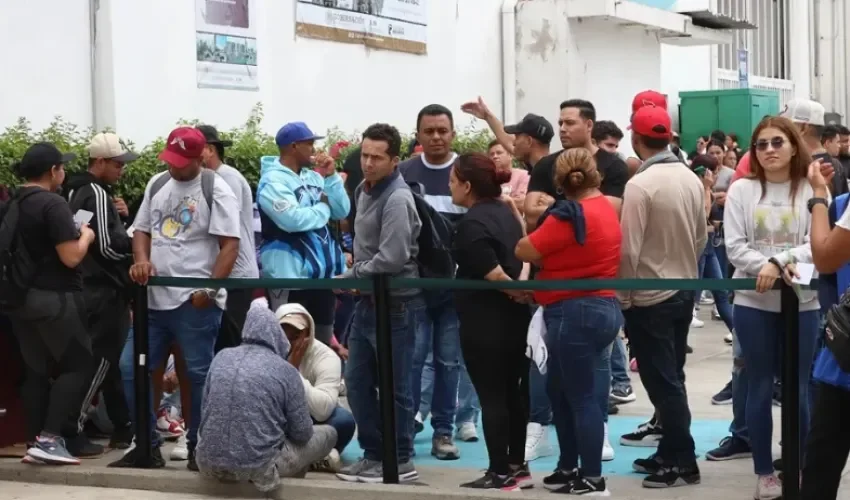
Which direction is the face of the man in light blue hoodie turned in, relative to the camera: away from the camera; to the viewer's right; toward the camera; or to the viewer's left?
to the viewer's right

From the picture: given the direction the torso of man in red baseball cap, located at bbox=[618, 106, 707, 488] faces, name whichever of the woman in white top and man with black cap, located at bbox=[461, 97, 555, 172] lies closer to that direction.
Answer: the man with black cap

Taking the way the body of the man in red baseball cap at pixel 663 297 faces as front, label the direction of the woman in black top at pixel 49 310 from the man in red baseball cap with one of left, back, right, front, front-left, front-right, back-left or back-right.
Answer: front-left

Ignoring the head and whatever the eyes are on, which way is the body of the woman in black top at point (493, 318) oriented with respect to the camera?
to the viewer's left

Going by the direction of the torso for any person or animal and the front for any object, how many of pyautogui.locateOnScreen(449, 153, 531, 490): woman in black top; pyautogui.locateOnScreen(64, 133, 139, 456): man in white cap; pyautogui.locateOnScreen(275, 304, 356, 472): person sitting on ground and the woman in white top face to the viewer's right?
1

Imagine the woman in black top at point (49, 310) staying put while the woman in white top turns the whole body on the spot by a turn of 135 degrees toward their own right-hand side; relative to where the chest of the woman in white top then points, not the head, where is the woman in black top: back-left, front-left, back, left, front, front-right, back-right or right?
front-left

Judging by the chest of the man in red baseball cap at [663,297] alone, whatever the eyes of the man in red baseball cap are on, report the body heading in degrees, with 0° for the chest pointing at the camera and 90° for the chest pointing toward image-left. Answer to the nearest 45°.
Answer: approximately 135°

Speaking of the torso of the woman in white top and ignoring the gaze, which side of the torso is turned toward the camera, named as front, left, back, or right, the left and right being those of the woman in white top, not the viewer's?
front

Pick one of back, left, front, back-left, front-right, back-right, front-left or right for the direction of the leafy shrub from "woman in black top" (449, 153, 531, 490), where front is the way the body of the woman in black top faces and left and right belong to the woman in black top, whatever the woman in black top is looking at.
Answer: front-right

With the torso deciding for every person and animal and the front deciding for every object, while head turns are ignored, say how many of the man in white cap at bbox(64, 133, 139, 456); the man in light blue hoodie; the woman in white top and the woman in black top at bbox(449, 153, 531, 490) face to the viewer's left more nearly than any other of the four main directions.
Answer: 1

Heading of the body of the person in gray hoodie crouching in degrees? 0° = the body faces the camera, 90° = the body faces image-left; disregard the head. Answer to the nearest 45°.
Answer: approximately 225°

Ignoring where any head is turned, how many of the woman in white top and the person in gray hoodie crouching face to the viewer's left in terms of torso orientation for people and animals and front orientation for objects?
0

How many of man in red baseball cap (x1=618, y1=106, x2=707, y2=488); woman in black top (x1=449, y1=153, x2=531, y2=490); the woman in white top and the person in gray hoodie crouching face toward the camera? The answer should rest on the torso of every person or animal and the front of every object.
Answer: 1
